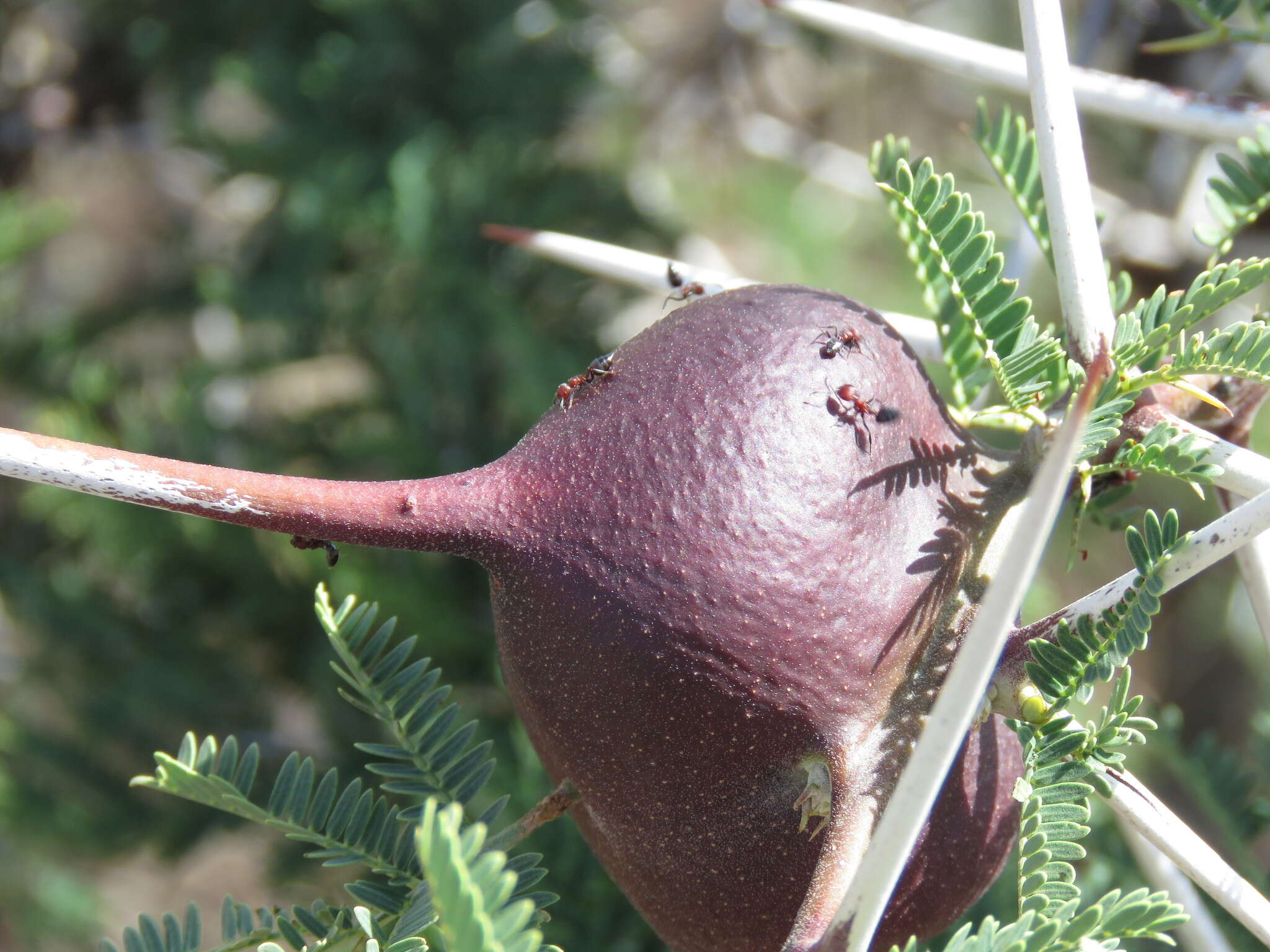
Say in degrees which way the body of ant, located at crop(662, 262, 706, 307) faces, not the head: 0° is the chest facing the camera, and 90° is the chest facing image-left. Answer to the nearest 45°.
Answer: approximately 270°

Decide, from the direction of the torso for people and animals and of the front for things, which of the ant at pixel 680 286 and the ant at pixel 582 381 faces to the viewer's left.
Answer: the ant at pixel 582 381

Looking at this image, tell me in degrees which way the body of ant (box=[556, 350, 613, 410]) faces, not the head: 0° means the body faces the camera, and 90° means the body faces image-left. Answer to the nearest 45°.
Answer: approximately 90°

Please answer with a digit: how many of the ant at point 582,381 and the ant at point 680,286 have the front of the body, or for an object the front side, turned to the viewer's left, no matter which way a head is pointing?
1

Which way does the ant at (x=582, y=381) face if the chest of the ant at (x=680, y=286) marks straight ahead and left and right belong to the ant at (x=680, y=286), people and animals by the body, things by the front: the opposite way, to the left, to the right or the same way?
the opposite way
